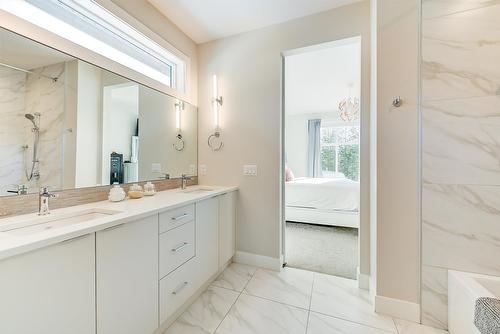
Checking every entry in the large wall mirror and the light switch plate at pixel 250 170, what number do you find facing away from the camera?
0

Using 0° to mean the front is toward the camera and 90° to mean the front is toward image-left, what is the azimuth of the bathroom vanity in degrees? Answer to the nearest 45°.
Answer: approximately 315°

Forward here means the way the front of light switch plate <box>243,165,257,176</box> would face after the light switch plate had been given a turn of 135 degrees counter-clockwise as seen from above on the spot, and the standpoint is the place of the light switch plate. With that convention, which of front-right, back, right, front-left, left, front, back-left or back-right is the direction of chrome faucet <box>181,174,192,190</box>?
back-left

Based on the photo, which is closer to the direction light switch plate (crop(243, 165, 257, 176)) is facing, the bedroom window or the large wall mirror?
the large wall mirror

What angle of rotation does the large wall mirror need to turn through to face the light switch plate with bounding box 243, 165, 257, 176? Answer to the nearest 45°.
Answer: approximately 45° to its left

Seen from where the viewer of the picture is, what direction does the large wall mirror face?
facing the viewer and to the right of the viewer

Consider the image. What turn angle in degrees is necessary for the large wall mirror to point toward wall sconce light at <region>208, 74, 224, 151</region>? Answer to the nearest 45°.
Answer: approximately 45° to its left

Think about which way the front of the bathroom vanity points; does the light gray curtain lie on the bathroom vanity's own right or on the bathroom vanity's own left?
on the bathroom vanity's own left

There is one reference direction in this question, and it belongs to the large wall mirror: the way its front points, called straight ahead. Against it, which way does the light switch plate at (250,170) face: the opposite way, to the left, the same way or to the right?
to the right

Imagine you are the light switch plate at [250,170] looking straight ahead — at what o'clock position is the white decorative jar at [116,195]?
The white decorative jar is roughly at 2 o'clock from the light switch plate.

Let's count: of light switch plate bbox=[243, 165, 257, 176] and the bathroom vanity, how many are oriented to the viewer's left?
0
